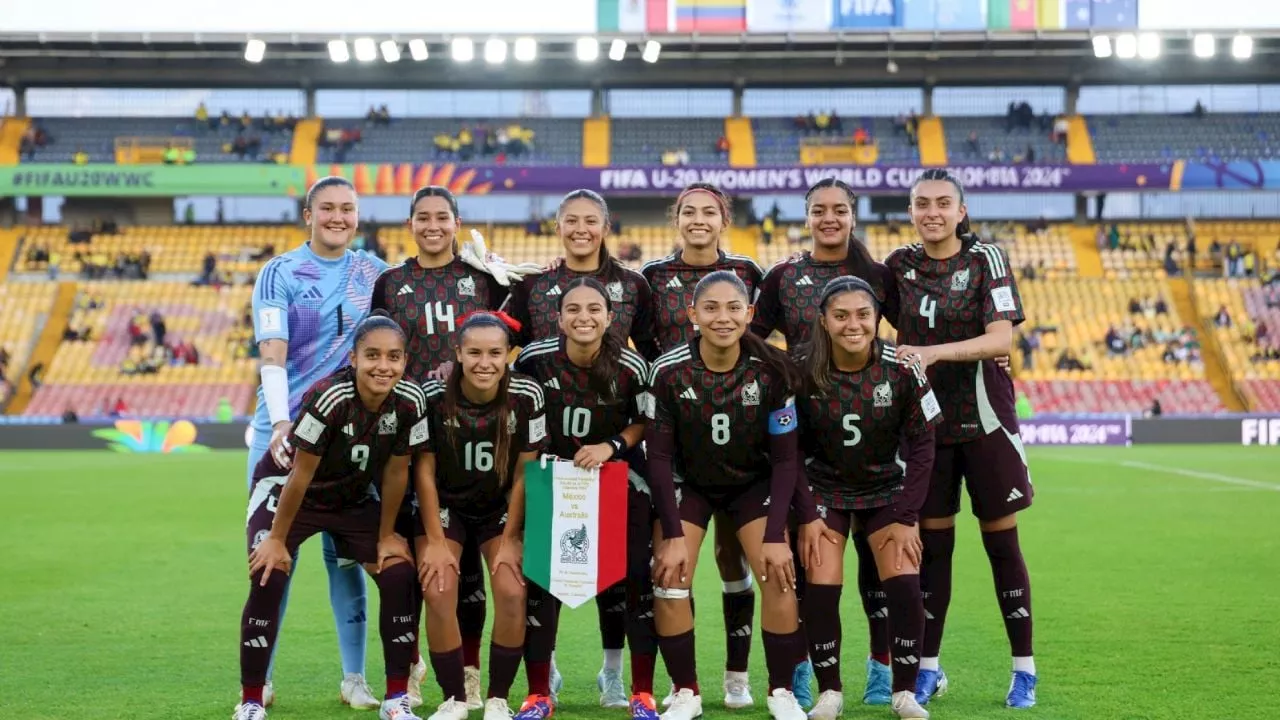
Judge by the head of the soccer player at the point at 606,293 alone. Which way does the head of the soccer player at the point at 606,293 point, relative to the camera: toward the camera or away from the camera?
toward the camera

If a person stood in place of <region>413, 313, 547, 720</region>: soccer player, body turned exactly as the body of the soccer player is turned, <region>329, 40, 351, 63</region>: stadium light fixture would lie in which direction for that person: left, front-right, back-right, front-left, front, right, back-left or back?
back

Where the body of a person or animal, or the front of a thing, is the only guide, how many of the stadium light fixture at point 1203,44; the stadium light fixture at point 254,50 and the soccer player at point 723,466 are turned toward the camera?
3

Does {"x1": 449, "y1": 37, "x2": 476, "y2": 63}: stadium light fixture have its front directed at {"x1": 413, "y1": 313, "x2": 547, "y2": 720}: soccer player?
yes

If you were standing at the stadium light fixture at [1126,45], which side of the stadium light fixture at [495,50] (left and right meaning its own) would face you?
left

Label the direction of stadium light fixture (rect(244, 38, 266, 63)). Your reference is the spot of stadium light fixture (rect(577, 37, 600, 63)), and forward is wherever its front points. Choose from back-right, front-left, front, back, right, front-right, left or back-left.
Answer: right

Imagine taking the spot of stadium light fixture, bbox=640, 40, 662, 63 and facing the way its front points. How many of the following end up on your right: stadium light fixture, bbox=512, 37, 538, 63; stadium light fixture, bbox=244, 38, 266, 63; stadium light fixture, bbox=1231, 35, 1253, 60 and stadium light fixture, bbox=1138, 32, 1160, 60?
2

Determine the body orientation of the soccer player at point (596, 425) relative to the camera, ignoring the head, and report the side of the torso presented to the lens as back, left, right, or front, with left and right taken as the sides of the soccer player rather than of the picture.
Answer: front

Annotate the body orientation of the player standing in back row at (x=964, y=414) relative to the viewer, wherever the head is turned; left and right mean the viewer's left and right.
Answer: facing the viewer and to the left of the viewer

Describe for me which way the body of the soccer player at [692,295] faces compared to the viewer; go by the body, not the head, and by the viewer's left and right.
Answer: facing the viewer

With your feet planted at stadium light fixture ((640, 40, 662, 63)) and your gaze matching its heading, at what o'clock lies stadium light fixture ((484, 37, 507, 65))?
stadium light fixture ((484, 37, 507, 65)) is roughly at 3 o'clock from stadium light fixture ((640, 40, 662, 63)).

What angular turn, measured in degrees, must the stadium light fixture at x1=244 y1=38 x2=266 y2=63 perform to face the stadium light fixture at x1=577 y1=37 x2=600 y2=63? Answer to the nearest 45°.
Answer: approximately 90° to its left

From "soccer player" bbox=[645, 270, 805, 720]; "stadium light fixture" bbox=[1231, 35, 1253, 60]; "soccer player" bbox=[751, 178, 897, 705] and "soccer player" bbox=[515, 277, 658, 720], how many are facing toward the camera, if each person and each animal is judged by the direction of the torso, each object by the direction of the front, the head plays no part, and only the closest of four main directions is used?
4

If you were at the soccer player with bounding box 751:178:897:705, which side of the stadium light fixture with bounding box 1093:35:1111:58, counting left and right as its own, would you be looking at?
front

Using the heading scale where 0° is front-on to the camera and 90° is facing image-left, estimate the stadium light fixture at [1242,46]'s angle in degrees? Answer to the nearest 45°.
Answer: approximately 0°
